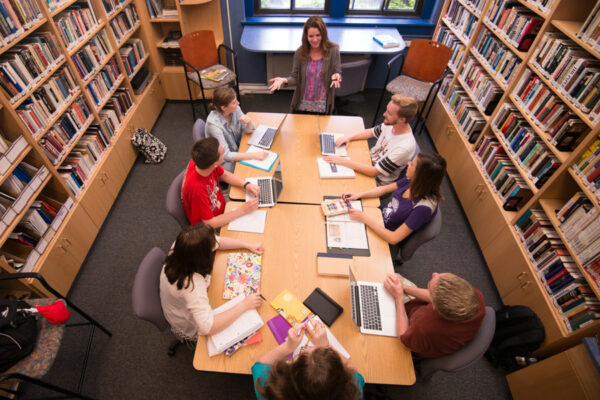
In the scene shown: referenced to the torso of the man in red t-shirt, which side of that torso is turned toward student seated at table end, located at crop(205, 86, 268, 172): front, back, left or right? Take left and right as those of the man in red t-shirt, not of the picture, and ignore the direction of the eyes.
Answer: left

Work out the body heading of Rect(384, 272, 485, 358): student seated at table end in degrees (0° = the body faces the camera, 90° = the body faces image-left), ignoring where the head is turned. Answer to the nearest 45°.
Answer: approximately 135°

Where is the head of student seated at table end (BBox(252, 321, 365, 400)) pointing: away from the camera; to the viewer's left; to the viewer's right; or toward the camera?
away from the camera

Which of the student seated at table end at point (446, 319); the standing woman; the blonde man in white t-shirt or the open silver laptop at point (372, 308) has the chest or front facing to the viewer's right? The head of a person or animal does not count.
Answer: the open silver laptop

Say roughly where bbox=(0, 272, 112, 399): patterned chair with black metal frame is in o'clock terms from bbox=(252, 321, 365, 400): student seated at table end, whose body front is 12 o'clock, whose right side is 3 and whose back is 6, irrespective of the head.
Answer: The patterned chair with black metal frame is roughly at 9 o'clock from the student seated at table end.

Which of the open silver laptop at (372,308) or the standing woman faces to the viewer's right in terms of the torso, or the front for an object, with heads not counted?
the open silver laptop

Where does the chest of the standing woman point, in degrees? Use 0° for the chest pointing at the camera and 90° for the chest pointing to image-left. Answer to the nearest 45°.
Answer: approximately 0°

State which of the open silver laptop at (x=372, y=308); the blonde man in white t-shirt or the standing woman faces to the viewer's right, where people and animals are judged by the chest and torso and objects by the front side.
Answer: the open silver laptop

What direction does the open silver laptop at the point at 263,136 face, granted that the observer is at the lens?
facing to the left of the viewer

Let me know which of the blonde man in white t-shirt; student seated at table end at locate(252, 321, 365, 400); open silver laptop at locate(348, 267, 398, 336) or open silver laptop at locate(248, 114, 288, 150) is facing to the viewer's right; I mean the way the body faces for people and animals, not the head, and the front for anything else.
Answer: open silver laptop at locate(348, 267, 398, 336)

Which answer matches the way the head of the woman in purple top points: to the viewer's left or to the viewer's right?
to the viewer's left

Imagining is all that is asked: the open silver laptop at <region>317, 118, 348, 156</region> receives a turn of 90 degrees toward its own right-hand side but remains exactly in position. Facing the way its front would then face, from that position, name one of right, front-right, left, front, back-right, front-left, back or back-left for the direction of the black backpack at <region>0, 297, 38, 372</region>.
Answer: front-right

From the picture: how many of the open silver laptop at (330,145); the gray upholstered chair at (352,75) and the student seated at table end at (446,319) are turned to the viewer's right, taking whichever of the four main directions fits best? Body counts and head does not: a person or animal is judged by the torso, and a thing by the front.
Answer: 1

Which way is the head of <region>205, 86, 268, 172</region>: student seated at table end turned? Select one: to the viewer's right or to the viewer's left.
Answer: to the viewer's right

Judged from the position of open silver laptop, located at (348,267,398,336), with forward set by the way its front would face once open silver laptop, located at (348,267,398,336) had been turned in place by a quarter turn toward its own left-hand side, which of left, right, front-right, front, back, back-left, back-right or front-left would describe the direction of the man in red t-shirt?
left

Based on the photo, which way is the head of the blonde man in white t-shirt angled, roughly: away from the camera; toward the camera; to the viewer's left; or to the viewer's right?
to the viewer's left

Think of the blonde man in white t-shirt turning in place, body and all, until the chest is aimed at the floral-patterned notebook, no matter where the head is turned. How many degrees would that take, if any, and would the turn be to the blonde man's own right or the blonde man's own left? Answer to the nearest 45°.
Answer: approximately 45° to the blonde man's own left

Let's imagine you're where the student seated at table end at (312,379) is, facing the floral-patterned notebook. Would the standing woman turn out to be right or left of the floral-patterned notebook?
right
